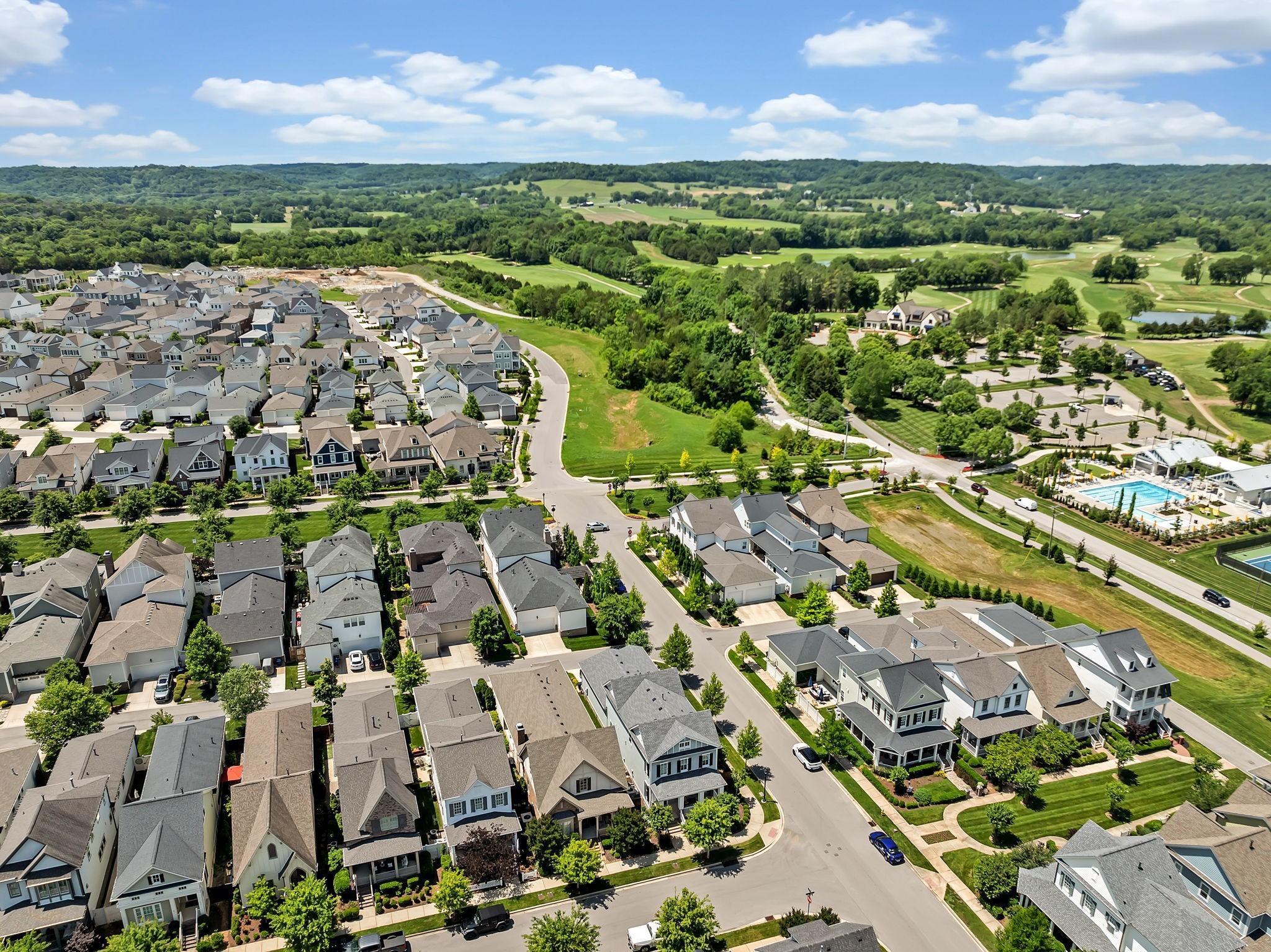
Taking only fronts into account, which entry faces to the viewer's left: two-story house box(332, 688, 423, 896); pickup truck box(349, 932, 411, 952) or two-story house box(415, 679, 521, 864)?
the pickup truck

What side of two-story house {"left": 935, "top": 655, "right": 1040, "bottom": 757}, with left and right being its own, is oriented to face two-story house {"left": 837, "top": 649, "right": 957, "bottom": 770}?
right

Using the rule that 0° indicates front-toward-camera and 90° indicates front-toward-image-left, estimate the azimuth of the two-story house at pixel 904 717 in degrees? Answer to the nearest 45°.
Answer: approximately 315°

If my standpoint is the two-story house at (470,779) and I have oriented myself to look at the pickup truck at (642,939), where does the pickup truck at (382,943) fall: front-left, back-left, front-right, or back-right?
front-right

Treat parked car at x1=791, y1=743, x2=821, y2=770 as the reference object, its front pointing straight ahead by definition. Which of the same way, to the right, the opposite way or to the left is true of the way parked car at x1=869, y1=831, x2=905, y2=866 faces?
the same way

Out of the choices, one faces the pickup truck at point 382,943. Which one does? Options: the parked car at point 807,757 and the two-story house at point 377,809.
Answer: the two-story house

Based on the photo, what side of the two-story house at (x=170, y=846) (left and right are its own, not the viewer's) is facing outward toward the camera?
front

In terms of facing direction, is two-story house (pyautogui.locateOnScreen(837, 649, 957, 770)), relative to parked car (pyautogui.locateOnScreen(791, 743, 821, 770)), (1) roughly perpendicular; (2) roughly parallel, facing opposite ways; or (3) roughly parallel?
roughly parallel, facing opposite ways

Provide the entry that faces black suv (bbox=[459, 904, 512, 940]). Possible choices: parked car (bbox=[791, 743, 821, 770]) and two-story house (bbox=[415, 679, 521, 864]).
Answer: the two-story house

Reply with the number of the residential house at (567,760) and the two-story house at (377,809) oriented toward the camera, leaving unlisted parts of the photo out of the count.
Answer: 2

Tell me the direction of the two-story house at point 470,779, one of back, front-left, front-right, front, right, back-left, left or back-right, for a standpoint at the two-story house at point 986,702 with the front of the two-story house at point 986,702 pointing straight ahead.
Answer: right

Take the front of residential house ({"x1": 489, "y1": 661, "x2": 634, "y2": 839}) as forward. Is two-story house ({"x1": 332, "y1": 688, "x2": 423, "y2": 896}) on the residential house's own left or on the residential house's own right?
on the residential house's own right

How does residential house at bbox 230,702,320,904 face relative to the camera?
toward the camera

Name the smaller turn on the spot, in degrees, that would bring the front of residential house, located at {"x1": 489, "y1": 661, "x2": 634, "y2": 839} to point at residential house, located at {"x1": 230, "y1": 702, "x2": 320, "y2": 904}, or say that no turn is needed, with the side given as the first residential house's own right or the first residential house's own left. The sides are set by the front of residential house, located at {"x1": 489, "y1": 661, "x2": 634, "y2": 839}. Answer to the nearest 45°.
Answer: approximately 90° to the first residential house's own right

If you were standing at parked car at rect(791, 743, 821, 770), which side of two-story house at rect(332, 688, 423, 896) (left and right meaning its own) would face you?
left

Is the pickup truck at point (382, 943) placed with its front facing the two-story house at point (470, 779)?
no

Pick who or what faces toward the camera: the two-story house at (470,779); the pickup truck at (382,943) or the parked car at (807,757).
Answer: the two-story house

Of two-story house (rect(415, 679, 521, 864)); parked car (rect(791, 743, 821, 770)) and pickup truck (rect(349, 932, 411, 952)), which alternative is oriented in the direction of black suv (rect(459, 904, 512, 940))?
the two-story house

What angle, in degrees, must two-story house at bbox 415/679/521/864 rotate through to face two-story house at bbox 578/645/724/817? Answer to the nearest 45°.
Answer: approximately 90° to its left
